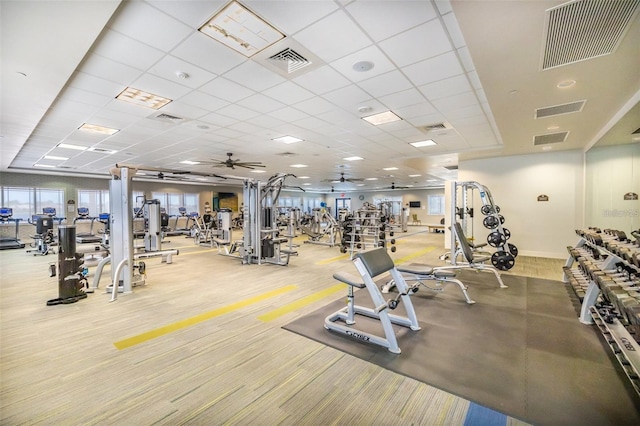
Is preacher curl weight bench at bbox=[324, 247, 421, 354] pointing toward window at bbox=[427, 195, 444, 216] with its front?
no

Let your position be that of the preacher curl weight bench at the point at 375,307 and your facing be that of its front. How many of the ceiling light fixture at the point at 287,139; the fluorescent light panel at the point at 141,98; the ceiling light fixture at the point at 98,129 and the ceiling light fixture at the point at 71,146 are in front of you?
0

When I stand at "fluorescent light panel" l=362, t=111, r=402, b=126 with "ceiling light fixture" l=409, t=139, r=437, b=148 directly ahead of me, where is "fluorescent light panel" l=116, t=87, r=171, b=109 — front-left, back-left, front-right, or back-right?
back-left

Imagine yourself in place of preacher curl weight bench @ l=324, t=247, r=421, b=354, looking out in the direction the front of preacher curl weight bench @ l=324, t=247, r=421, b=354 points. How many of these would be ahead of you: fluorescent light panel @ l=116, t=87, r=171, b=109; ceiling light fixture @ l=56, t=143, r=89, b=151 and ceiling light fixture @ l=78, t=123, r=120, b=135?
0

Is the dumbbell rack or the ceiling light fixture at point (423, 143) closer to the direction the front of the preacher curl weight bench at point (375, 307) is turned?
the dumbbell rack

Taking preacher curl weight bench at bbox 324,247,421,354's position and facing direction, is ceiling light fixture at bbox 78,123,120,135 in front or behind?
behind

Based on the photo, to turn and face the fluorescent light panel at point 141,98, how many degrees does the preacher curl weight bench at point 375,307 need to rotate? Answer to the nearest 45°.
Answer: approximately 135° to its right

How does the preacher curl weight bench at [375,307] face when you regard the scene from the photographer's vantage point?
facing the viewer and to the right of the viewer

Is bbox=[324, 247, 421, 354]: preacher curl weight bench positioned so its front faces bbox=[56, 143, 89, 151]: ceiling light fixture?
no
